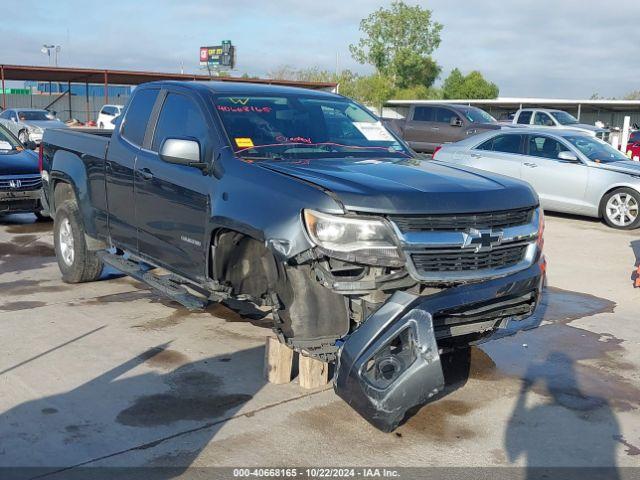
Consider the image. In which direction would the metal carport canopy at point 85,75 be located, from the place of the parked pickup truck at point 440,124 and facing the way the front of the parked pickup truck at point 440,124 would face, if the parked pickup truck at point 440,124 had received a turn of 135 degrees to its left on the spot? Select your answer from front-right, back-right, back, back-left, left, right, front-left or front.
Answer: front-left

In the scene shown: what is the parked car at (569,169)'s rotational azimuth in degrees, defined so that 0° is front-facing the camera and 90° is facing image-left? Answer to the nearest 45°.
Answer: approximately 315°

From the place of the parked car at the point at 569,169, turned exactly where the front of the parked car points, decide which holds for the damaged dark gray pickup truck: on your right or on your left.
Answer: on your right

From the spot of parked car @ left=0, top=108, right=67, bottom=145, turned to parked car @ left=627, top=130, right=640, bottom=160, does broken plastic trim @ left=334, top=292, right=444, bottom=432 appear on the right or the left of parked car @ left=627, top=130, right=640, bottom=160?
right

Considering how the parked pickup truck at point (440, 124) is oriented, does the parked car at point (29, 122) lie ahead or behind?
behind
